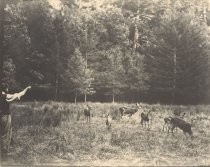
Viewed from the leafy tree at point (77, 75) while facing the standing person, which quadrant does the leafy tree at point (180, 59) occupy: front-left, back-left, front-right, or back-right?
back-left

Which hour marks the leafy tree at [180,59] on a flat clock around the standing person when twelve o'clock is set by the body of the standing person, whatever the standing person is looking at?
The leafy tree is roughly at 12 o'clock from the standing person.

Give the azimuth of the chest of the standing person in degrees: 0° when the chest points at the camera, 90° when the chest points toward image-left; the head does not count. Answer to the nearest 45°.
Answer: approximately 225°
